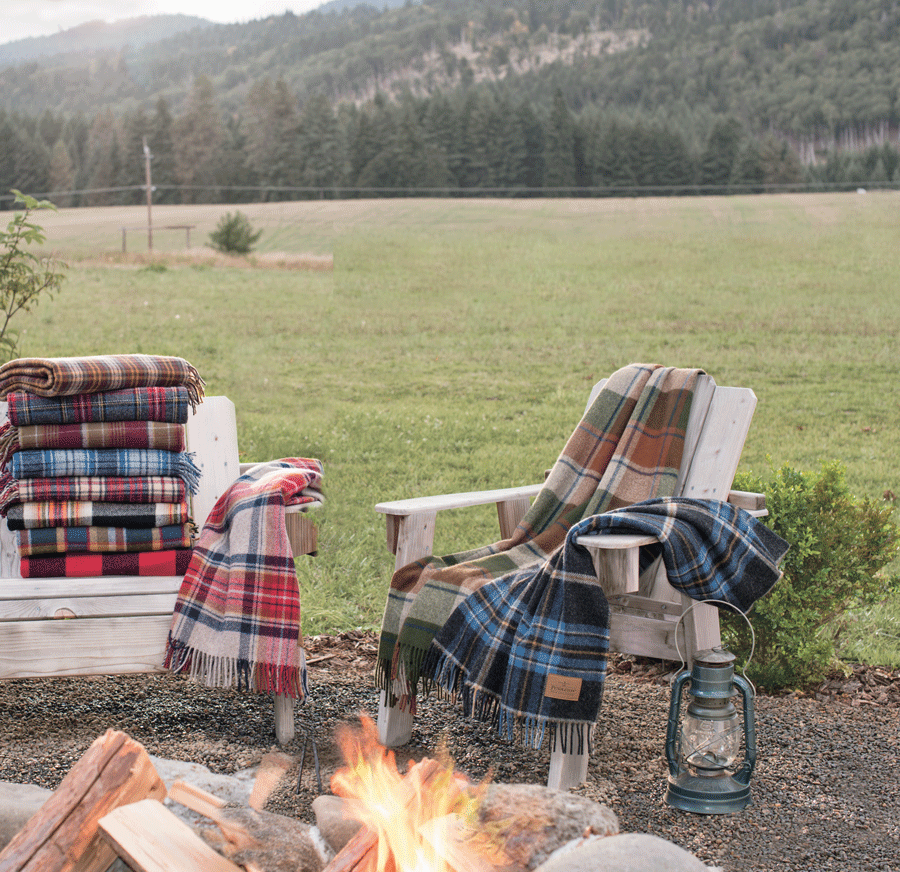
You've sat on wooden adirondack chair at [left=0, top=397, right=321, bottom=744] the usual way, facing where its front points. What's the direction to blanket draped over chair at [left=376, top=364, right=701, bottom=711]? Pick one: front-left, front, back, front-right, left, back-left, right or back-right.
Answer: left

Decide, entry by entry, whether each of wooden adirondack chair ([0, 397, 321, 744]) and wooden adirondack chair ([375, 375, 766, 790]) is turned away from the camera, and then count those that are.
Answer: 0

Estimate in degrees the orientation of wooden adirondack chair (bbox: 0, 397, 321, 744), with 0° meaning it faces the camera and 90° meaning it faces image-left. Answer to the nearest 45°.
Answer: approximately 0°

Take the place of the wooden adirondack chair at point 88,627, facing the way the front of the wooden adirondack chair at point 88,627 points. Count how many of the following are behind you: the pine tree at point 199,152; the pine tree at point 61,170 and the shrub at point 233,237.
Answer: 3

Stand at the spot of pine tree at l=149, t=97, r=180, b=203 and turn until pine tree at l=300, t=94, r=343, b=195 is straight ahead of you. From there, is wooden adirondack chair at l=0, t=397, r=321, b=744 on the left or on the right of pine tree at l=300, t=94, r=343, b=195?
right

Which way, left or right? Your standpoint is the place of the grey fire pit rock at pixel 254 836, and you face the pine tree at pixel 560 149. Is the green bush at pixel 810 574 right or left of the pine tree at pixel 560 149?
right

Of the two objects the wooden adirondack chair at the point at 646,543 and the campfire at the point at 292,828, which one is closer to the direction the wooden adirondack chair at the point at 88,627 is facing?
the campfire

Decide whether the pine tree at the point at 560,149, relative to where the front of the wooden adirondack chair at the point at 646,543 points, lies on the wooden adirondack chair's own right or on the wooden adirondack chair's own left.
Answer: on the wooden adirondack chair's own right

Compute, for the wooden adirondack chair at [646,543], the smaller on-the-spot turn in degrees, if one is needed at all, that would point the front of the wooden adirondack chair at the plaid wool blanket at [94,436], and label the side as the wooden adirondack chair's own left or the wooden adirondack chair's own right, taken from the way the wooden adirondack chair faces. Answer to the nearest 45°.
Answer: approximately 45° to the wooden adirondack chair's own right

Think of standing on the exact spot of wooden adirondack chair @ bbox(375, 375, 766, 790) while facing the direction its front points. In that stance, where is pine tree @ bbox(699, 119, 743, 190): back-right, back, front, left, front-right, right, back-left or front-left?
back-right

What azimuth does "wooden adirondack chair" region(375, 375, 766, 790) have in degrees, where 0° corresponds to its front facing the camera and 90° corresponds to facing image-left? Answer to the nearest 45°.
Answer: approximately 45°

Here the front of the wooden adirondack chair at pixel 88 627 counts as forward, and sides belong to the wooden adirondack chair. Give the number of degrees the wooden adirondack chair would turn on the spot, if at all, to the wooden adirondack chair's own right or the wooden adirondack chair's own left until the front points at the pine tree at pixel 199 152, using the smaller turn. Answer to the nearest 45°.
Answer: approximately 180°

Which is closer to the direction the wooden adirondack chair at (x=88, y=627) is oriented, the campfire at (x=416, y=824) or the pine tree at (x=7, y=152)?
the campfire

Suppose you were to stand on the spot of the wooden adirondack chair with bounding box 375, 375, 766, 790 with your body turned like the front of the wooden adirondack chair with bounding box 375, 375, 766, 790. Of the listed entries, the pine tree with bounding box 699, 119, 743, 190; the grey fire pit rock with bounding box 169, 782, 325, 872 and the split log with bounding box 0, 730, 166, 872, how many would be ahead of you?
2
